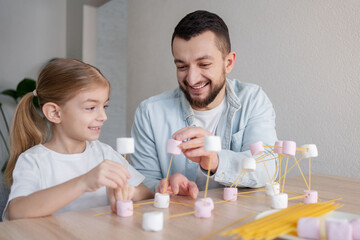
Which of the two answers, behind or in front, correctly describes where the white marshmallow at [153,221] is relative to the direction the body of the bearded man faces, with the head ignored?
in front

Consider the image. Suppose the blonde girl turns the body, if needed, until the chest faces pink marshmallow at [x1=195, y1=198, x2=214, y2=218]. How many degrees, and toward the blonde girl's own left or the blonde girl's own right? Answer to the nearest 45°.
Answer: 0° — they already face it

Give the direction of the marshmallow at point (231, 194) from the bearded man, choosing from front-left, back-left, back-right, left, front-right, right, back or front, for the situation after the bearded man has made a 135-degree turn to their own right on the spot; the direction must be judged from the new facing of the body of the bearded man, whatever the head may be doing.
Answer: back-left

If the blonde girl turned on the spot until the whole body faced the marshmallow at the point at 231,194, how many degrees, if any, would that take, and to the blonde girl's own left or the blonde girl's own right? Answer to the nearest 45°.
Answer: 0° — they already face it

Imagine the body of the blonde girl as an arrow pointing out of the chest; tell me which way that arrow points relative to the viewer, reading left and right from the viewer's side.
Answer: facing the viewer and to the right of the viewer

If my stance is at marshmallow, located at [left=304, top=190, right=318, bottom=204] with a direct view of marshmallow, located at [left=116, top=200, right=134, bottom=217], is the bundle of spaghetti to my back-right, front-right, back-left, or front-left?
front-left

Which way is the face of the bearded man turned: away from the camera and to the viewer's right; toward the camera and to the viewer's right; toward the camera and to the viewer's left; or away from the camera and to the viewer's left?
toward the camera and to the viewer's left

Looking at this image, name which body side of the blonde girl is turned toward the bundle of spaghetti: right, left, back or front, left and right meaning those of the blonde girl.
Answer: front

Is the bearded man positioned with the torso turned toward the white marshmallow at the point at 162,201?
yes

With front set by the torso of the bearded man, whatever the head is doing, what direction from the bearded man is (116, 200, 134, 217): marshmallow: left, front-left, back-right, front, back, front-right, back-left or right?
front

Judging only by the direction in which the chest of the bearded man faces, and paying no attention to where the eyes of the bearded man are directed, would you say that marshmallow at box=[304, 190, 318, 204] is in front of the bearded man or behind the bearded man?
in front

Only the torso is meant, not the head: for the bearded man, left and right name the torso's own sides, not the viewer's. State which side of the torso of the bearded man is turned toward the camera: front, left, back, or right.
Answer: front

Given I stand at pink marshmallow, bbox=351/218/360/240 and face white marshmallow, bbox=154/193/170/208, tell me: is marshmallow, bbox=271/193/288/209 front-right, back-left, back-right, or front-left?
front-right

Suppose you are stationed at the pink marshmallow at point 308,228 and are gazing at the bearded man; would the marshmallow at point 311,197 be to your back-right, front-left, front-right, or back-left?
front-right

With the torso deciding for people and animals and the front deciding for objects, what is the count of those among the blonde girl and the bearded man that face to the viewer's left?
0

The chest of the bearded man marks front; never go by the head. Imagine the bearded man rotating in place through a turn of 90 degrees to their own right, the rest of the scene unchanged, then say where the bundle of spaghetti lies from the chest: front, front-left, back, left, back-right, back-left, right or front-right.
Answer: left
